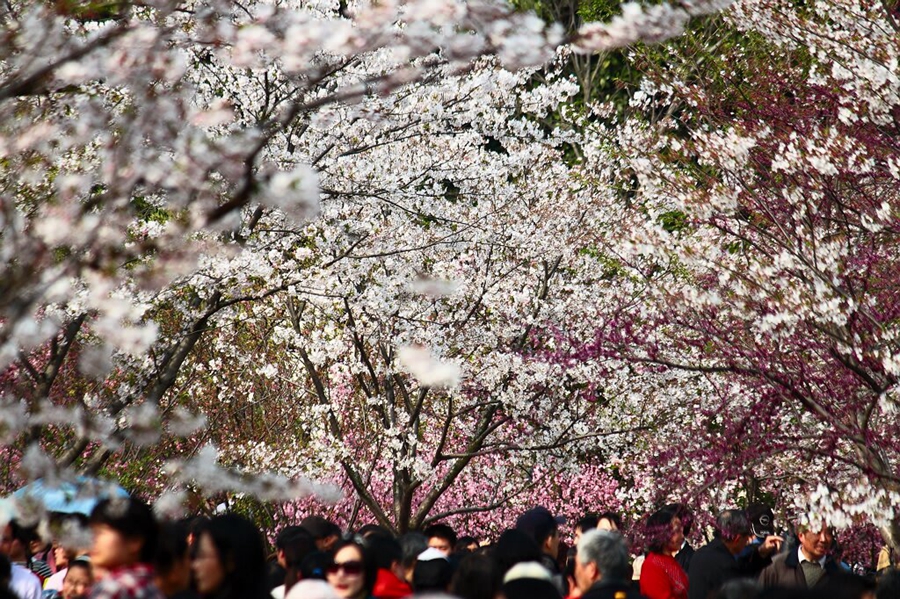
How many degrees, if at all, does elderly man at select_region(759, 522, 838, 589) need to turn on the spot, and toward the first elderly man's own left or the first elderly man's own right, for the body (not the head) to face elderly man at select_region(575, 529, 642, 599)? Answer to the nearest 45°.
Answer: approximately 90° to the first elderly man's own right

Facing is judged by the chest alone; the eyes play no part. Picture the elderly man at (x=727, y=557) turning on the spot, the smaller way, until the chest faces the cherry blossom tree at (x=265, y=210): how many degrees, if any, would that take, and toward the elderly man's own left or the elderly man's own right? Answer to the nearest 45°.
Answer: approximately 135° to the elderly man's own left

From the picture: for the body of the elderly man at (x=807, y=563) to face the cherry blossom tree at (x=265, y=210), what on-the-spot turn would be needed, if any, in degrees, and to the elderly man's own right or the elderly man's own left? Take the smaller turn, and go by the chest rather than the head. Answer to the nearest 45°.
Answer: approximately 135° to the elderly man's own right

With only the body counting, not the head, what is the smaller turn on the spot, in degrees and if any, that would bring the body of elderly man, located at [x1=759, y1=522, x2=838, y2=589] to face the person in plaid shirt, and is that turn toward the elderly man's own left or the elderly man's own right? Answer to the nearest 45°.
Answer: approximately 90° to the elderly man's own right

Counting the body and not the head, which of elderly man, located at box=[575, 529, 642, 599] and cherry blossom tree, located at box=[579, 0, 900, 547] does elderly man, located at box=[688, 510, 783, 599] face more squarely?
the cherry blossom tree

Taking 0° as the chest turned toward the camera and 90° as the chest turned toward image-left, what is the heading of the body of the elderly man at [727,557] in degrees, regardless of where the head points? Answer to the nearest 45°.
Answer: approximately 225°
